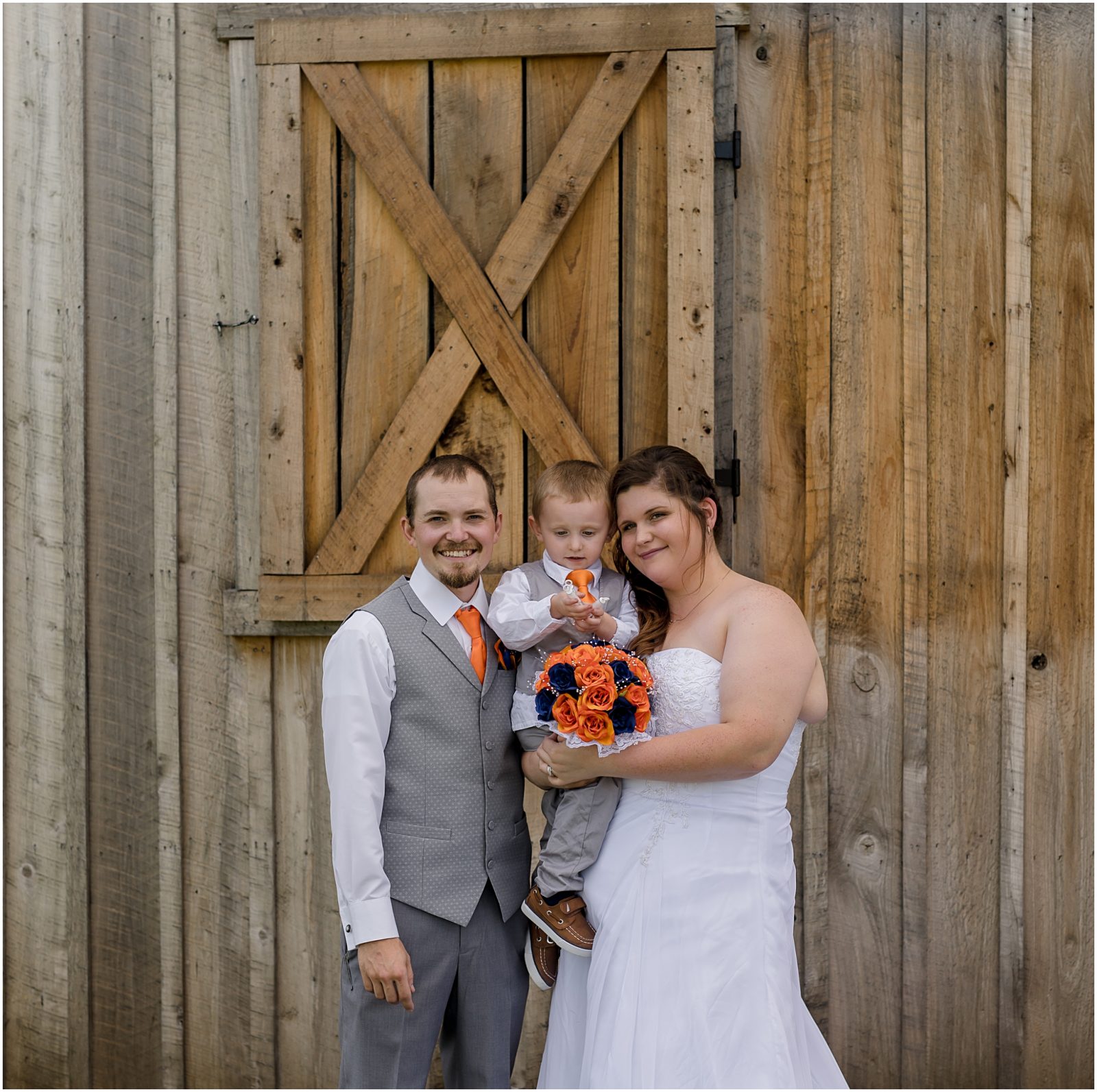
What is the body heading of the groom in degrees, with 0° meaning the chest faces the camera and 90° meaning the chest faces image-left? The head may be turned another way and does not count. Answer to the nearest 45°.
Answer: approximately 315°

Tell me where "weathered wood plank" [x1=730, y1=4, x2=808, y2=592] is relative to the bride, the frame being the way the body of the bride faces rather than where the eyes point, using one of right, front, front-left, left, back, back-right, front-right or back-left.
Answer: back-right

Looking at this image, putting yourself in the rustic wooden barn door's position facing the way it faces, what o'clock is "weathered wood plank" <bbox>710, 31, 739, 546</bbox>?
The weathered wood plank is roughly at 9 o'clock from the rustic wooden barn door.

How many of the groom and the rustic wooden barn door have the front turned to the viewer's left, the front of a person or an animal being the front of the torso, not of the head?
0

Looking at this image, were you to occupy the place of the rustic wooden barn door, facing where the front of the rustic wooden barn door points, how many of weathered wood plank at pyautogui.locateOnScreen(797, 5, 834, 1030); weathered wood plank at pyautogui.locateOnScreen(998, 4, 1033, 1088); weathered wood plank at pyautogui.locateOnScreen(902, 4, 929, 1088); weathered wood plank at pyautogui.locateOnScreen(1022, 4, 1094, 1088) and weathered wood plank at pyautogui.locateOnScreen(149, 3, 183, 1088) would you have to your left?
4

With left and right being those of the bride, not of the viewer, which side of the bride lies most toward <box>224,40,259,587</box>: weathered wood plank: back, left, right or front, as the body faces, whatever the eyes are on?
right

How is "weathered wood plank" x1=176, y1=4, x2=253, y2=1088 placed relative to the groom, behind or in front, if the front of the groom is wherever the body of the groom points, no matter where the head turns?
behind

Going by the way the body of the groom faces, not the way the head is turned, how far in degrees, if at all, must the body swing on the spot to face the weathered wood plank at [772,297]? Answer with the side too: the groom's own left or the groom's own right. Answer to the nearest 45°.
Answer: approximately 90° to the groom's own left

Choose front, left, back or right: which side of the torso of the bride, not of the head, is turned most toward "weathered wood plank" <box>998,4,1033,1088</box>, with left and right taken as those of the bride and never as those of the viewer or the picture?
back
